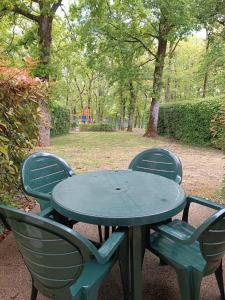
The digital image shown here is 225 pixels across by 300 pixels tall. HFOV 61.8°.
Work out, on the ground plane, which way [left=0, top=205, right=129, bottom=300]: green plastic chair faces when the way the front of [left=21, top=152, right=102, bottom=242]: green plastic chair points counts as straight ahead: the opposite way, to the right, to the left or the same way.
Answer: to the left

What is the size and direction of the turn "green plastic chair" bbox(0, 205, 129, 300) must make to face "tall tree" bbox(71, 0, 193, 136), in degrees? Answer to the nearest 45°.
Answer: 0° — it already faces it

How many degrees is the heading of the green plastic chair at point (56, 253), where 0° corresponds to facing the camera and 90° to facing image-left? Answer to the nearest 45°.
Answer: approximately 225°

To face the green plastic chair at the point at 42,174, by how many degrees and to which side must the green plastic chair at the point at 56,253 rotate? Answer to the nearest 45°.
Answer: approximately 45° to its left

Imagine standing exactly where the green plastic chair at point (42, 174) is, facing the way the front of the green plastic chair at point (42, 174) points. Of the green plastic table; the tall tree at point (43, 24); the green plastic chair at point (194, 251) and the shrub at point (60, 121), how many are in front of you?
2

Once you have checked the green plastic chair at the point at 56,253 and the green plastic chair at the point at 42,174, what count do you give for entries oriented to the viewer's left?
0

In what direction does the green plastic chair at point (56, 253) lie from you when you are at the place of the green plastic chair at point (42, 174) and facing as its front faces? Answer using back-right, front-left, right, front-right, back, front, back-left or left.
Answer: front-right

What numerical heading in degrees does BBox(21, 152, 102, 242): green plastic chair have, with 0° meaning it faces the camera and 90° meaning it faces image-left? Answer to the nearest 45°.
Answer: approximately 315°

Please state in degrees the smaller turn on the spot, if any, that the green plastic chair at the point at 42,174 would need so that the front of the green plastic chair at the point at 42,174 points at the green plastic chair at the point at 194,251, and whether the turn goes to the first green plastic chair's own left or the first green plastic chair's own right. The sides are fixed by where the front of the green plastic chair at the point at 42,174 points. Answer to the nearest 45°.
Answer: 0° — it already faces it

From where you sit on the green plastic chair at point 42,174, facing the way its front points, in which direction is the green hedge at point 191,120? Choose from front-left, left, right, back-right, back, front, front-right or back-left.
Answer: left

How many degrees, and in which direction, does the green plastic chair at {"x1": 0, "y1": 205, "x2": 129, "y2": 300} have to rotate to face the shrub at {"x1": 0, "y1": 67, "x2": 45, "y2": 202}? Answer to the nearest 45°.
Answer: approximately 45° to its left

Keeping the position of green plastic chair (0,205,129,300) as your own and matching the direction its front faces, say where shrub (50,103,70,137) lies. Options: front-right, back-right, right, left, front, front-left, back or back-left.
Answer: front-left
